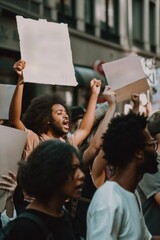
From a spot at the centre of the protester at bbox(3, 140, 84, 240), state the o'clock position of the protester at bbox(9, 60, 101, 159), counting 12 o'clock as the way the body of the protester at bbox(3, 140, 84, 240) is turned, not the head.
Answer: the protester at bbox(9, 60, 101, 159) is roughly at 9 o'clock from the protester at bbox(3, 140, 84, 240).

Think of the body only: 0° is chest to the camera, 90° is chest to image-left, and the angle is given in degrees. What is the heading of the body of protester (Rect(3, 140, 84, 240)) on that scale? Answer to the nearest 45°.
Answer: approximately 270°

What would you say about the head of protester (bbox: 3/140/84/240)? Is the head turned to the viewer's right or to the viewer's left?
to the viewer's right

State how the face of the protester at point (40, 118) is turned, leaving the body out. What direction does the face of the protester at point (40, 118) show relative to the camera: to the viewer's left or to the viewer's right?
to the viewer's right

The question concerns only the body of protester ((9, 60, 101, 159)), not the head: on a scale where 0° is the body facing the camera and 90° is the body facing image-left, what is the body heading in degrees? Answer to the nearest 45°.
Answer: approximately 315°
